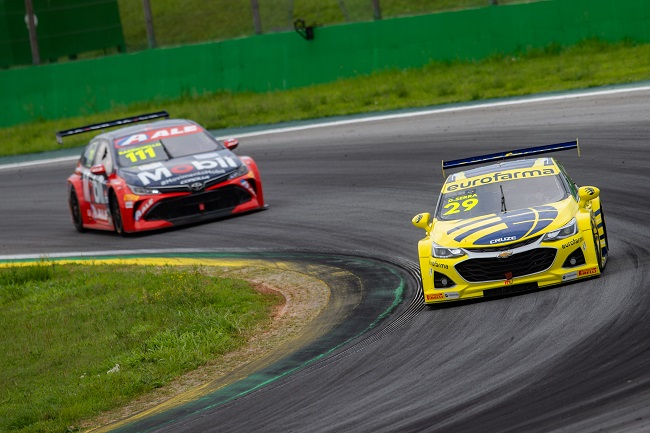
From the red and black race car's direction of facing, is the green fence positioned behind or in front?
behind

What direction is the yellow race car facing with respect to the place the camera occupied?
facing the viewer

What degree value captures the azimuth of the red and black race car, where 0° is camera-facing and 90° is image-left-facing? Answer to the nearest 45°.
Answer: approximately 315°

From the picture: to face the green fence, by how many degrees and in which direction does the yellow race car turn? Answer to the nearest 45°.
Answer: approximately 135° to its right

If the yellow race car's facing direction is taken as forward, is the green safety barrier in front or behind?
behind
